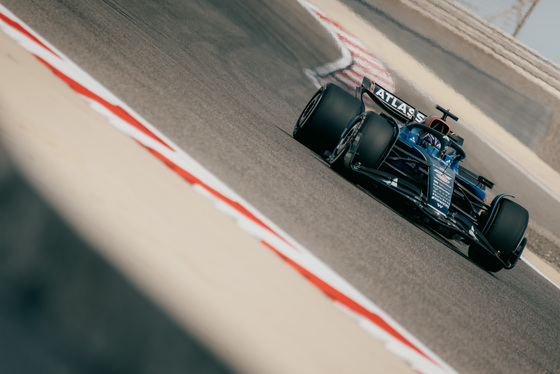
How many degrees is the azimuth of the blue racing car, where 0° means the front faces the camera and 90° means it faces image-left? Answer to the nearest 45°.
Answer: approximately 0°
